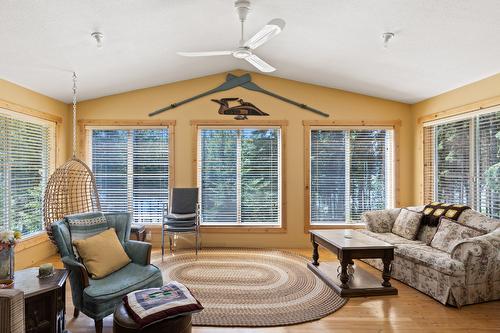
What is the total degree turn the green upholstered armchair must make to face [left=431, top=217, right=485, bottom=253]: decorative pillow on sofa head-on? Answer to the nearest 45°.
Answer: approximately 45° to its left

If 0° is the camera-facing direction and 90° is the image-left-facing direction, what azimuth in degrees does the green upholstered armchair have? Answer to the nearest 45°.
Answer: approximately 315°

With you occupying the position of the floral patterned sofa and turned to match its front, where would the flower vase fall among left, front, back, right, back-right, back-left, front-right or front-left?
front

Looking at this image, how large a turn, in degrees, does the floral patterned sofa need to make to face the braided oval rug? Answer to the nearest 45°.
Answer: approximately 45° to its right

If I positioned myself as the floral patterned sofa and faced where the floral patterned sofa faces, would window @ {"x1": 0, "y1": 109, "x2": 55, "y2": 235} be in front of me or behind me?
in front

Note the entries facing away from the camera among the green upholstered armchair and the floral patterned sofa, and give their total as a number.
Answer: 0

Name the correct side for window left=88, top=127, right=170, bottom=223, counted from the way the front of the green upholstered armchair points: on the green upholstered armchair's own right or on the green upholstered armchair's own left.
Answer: on the green upholstered armchair's own left

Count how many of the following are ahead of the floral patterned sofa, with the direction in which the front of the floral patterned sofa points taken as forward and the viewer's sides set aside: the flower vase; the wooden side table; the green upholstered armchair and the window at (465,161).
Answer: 3

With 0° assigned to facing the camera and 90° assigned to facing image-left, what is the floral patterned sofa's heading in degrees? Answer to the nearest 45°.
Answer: approximately 45°

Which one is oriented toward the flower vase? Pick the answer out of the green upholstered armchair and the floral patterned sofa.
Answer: the floral patterned sofa

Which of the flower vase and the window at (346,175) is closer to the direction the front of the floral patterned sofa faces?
the flower vase

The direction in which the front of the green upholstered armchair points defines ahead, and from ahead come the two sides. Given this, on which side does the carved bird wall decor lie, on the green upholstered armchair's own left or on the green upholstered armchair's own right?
on the green upholstered armchair's own left

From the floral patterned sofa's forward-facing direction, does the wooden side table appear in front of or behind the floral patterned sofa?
in front

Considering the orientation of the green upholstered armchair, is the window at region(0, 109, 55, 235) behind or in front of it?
behind
